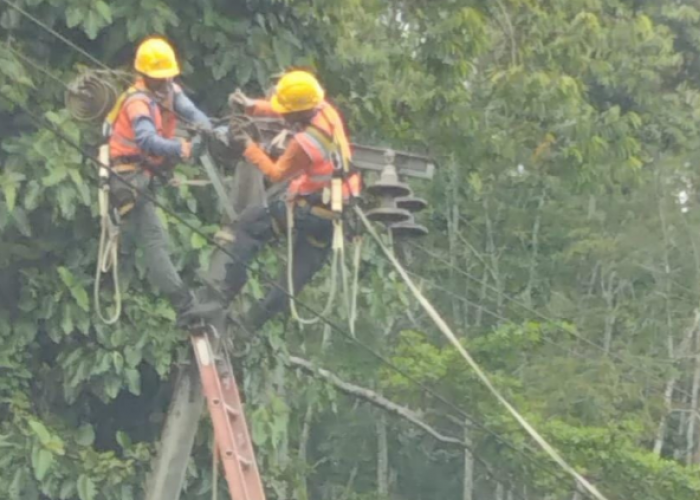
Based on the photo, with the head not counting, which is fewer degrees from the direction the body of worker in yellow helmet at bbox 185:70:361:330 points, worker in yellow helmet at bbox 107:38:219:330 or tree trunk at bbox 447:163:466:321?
the worker in yellow helmet

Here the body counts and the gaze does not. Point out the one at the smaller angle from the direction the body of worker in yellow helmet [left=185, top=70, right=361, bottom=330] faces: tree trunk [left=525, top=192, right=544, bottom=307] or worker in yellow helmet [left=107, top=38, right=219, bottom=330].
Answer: the worker in yellow helmet

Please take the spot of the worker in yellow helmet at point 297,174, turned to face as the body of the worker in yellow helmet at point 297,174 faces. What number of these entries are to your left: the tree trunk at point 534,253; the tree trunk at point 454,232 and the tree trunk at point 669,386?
0

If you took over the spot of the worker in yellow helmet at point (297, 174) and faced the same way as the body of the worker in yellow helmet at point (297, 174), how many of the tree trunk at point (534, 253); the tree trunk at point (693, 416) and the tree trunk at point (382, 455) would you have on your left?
0

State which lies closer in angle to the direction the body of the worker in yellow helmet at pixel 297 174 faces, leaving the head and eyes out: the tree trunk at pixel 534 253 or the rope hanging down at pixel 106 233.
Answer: the rope hanging down

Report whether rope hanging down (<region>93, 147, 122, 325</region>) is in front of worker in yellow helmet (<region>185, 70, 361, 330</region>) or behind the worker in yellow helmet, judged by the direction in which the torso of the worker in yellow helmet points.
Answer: in front

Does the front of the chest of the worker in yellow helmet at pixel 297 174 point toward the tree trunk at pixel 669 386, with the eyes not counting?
no

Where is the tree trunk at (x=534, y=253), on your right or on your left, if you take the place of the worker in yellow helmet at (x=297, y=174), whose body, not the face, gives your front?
on your right

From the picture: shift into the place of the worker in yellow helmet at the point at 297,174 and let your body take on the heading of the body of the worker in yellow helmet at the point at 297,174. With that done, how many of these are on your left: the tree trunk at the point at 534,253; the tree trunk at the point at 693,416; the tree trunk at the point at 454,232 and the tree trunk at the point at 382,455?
0

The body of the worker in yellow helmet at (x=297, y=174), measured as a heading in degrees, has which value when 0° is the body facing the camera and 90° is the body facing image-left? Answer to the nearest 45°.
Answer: approximately 90°

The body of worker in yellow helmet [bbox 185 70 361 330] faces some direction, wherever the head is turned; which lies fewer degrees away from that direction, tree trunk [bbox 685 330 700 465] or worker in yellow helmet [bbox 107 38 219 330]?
the worker in yellow helmet

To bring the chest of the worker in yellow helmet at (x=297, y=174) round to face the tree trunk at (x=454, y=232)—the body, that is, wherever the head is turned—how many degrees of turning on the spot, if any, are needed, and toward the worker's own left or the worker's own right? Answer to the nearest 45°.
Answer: approximately 90° to the worker's own right

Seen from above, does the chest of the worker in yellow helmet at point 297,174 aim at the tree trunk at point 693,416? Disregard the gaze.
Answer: no

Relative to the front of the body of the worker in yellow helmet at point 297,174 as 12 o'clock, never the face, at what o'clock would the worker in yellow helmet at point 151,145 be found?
the worker in yellow helmet at point 151,145 is roughly at 12 o'clock from the worker in yellow helmet at point 297,174.
